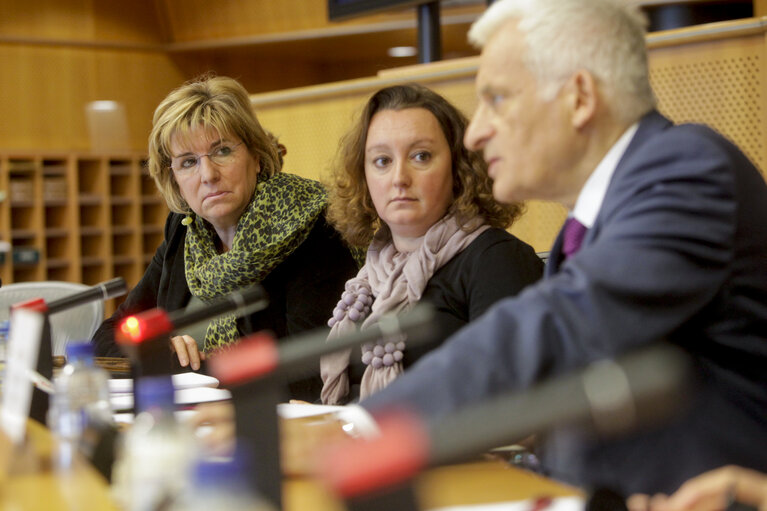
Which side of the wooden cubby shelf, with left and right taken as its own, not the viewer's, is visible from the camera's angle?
front

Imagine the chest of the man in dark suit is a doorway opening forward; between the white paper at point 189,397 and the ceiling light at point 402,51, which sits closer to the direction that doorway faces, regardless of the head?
the white paper

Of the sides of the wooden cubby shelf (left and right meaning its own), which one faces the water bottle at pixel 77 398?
front

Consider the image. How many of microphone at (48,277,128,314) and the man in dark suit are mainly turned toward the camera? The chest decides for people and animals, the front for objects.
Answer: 0

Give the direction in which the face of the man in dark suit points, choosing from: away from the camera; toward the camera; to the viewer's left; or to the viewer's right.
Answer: to the viewer's left

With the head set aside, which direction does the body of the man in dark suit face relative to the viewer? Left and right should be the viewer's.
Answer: facing to the left of the viewer

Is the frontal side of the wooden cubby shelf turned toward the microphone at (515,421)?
yes

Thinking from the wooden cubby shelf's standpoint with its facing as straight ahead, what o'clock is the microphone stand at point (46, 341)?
The microphone stand is roughly at 12 o'clock from the wooden cubby shelf.

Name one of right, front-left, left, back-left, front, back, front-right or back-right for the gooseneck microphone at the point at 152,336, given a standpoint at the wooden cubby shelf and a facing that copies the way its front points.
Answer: front
